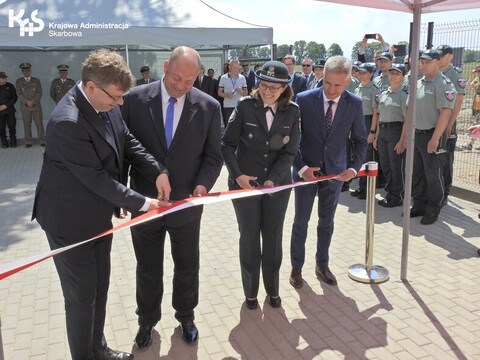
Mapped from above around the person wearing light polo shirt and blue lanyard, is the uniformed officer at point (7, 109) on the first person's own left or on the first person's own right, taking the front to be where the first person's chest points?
on the first person's own right

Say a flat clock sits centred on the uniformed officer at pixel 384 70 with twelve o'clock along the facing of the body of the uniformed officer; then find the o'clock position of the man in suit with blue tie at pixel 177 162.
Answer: The man in suit with blue tie is roughly at 11 o'clock from the uniformed officer.

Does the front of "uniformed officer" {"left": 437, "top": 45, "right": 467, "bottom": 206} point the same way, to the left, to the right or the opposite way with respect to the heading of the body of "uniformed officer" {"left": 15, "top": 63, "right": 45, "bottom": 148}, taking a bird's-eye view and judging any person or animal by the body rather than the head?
to the right

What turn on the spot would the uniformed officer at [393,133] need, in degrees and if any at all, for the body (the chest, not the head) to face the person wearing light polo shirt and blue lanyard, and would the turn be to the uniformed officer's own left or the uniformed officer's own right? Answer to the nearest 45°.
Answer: approximately 90° to the uniformed officer's own right

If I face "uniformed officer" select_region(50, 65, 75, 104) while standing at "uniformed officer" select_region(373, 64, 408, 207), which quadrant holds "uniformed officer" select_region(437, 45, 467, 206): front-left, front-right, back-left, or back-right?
back-right

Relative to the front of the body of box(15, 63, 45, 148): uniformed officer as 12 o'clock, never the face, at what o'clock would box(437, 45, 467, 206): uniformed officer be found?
box(437, 45, 467, 206): uniformed officer is roughly at 11 o'clock from box(15, 63, 45, 148): uniformed officer.

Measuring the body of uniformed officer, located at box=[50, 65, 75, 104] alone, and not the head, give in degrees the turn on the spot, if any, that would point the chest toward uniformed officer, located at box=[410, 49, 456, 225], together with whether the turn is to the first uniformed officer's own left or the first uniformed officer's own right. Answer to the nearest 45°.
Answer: approximately 45° to the first uniformed officer's own left

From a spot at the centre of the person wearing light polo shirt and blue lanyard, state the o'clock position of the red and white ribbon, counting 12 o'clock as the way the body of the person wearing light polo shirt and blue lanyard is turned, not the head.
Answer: The red and white ribbon is roughly at 12 o'clock from the person wearing light polo shirt and blue lanyard.

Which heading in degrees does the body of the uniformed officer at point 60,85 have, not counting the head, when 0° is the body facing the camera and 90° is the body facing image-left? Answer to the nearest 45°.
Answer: approximately 0°

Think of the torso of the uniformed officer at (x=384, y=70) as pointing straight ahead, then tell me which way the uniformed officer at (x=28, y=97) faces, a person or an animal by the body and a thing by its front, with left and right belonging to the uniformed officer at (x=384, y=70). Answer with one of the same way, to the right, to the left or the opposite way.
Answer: to the left
